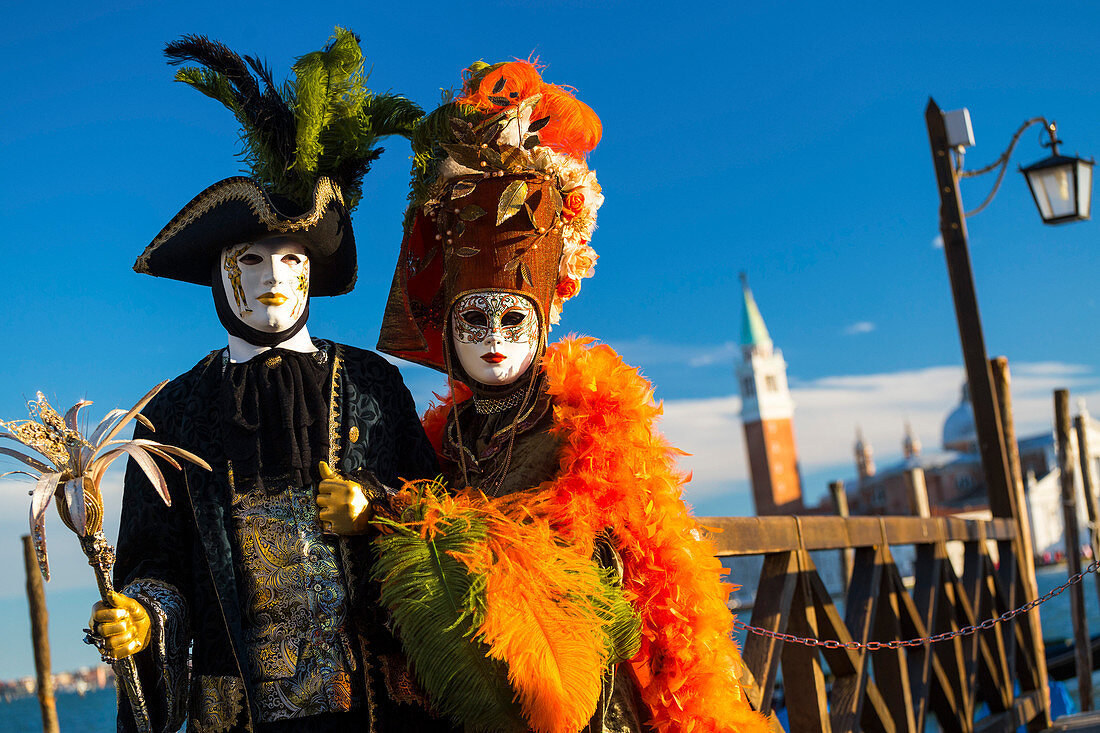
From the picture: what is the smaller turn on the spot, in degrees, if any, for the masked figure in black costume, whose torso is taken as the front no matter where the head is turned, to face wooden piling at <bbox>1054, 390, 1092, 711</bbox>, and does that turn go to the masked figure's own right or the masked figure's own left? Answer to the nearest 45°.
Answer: approximately 135° to the masked figure's own left

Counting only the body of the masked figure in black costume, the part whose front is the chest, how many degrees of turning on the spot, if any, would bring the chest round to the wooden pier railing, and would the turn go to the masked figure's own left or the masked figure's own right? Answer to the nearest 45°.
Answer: approximately 135° to the masked figure's own left

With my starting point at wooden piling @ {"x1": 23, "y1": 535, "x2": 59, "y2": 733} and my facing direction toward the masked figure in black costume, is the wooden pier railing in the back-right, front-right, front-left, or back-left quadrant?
front-left

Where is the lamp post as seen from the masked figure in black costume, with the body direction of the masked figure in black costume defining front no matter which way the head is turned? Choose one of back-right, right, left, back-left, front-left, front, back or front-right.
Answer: back-left

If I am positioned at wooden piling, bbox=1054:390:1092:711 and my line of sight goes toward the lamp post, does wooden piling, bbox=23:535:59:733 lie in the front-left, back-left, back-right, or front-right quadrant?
front-right

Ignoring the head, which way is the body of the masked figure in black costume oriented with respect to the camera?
toward the camera

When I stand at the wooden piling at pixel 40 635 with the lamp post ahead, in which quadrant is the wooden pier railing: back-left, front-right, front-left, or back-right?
front-right
